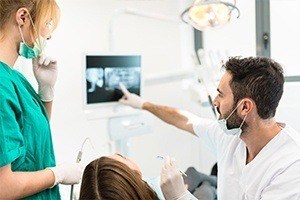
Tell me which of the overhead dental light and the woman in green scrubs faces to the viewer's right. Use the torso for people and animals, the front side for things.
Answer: the woman in green scrubs

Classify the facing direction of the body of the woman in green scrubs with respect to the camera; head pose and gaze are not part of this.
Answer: to the viewer's right

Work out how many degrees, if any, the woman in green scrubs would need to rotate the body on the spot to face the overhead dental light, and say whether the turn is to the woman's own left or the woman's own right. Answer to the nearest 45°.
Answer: approximately 45° to the woman's own left
